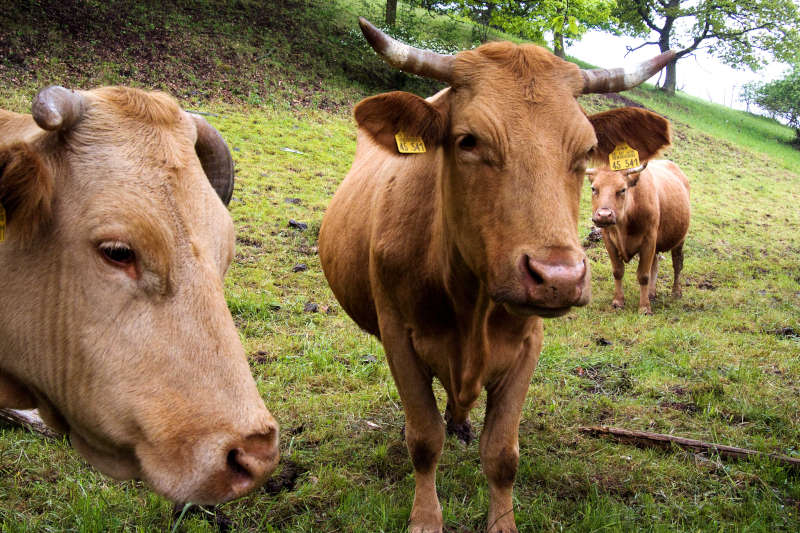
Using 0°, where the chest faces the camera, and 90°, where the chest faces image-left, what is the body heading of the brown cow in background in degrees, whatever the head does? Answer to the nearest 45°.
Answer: approximately 45°

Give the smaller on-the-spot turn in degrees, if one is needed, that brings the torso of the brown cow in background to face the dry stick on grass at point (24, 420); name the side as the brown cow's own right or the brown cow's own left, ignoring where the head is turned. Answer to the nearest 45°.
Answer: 0° — it already faces it
